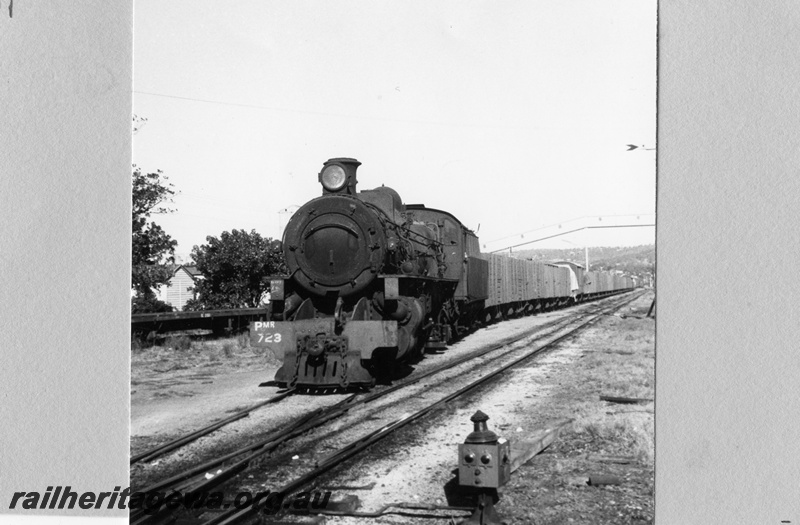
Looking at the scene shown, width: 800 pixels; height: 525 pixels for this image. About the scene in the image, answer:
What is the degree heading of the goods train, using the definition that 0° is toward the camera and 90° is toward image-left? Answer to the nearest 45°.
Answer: approximately 45°
